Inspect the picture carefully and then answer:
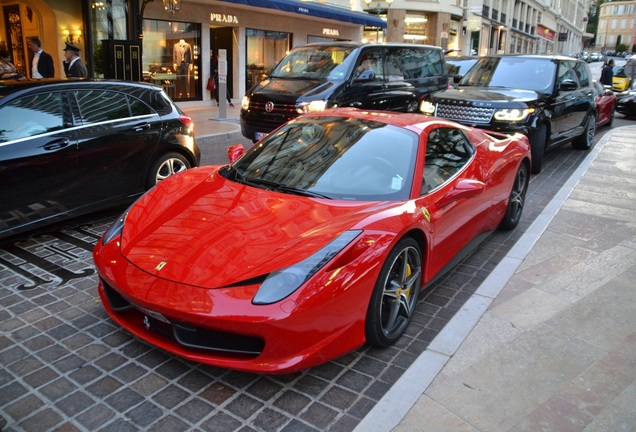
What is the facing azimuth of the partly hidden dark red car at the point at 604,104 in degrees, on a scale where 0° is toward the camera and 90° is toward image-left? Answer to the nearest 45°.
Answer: approximately 45°

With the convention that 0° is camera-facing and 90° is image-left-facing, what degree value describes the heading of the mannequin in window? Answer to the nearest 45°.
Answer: approximately 0°

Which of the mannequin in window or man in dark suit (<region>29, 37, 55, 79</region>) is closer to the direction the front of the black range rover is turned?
the man in dark suit

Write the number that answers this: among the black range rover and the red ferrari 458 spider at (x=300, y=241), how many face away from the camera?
0

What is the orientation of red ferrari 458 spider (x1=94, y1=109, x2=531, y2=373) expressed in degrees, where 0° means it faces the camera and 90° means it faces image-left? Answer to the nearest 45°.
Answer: approximately 45°

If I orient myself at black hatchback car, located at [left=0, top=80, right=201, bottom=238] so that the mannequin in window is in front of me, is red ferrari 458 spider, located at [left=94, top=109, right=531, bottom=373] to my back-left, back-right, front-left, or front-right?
back-right

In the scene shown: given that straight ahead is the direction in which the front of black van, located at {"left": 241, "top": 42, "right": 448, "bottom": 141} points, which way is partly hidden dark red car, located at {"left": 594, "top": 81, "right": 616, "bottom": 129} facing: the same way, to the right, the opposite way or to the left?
the same way

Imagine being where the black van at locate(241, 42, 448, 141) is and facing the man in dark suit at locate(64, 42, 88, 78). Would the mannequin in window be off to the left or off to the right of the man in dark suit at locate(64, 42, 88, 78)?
right

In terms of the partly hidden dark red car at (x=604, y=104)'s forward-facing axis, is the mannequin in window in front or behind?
in front

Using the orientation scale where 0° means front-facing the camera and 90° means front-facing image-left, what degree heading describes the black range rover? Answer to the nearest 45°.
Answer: approximately 45°

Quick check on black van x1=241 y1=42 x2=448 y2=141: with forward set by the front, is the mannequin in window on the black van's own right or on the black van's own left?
on the black van's own right

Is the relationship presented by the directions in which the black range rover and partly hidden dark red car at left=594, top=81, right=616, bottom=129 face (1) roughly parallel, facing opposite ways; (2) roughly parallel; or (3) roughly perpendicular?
roughly parallel

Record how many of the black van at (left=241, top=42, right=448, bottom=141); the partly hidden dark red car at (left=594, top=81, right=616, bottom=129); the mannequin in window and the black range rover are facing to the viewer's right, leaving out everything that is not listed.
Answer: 0

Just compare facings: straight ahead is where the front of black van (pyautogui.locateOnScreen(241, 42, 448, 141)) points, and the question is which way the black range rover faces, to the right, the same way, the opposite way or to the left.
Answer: the same way
